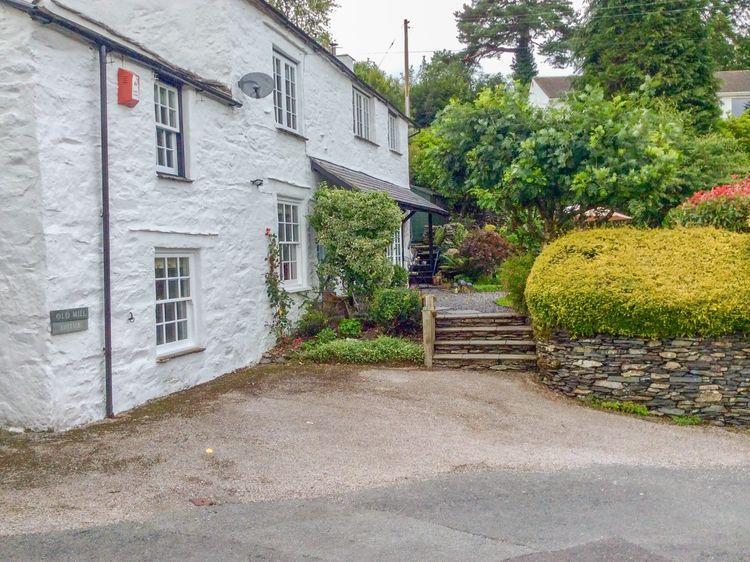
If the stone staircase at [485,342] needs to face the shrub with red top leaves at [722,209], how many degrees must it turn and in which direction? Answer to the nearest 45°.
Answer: approximately 90° to its left

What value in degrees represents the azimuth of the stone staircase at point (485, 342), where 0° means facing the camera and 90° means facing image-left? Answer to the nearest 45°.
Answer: approximately 0°

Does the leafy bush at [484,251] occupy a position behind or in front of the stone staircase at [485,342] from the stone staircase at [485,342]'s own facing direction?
behind

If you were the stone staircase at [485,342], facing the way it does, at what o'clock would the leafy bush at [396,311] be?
The leafy bush is roughly at 4 o'clock from the stone staircase.

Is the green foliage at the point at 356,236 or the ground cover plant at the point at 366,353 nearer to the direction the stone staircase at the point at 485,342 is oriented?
the ground cover plant

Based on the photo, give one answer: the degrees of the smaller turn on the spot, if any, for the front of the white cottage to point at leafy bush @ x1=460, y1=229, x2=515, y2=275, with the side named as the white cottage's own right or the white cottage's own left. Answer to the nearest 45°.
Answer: approximately 90° to the white cottage's own left

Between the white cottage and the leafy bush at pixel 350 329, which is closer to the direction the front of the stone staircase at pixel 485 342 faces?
the white cottage

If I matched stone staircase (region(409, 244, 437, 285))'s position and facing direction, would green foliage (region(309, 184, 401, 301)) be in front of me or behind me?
in front

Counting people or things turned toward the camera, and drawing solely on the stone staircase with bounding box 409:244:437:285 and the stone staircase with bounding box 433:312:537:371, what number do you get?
2

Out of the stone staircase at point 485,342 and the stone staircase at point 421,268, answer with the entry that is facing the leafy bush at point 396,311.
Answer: the stone staircase at point 421,268

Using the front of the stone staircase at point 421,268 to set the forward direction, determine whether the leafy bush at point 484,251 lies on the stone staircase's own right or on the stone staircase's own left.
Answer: on the stone staircase's own left

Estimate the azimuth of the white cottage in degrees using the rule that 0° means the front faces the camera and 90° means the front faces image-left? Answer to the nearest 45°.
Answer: approximately 315°

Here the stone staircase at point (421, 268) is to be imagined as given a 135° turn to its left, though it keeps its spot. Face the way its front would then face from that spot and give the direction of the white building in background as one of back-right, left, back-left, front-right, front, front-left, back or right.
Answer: front

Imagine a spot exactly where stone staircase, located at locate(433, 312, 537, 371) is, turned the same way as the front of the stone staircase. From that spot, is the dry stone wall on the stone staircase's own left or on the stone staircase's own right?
on the stone staircase's own left

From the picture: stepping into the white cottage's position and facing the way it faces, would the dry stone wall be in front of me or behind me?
in front
